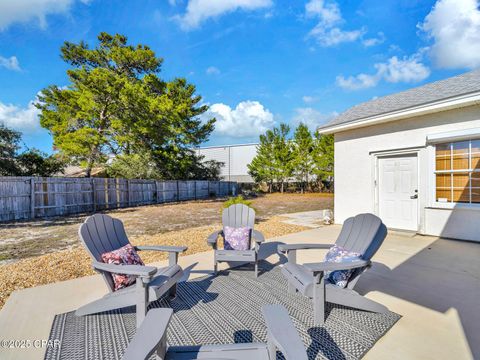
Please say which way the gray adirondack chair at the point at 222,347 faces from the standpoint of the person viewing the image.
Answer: facing away from the viewer

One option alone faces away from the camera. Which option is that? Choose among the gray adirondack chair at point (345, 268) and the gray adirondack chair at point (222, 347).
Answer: the gray adirondack chair at point (222, 347)

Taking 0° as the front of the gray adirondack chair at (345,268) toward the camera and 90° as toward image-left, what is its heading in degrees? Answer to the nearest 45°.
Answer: approximately 45°

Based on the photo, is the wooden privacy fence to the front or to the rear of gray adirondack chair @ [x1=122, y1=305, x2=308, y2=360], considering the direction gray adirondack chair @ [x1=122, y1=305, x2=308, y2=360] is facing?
to the front

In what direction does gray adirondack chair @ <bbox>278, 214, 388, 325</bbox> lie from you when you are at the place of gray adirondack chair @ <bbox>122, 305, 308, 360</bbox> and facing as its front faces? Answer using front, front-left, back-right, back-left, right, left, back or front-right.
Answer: front-right

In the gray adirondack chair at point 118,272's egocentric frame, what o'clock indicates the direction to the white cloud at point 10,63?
The white cloud is roughly at 7 o'clock from the gray adirondack chair.

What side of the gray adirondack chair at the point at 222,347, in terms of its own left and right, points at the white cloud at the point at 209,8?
front

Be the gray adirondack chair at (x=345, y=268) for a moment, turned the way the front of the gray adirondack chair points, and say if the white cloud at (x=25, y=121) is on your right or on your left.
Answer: on your right

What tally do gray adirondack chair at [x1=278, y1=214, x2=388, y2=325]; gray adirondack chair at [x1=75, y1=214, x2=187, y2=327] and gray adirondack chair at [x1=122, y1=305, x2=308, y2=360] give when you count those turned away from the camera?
1

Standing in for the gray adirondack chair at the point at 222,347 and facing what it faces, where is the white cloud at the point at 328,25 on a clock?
The white cloud is roughly at 1 o'clock from the gray adirondack chair.

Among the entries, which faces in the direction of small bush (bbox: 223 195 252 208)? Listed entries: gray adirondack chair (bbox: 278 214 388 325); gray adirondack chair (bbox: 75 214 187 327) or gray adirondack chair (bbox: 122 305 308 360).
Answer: gray adirondack chair (bbox: 122 305 308 360)

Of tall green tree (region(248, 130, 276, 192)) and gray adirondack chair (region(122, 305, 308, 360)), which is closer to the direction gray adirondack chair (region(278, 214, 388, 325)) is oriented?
the gray adirondack chair

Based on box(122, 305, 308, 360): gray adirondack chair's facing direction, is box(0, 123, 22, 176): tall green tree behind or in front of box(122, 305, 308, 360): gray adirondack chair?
in front

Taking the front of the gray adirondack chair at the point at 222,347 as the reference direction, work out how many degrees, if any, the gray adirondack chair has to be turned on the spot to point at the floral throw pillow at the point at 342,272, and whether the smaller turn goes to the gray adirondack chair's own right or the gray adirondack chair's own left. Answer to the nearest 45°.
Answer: approximately 45° to the gray adirondack chair's own right

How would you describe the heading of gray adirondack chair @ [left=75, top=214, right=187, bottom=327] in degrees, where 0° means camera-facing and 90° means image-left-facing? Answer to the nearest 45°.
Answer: approximately 315°

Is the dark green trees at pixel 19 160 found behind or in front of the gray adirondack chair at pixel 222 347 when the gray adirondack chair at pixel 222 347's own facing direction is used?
in front

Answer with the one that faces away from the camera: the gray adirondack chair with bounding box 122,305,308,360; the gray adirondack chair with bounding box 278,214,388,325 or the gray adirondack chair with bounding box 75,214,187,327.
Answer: the gray adirondack chair with bounding box 122,305,308,360
